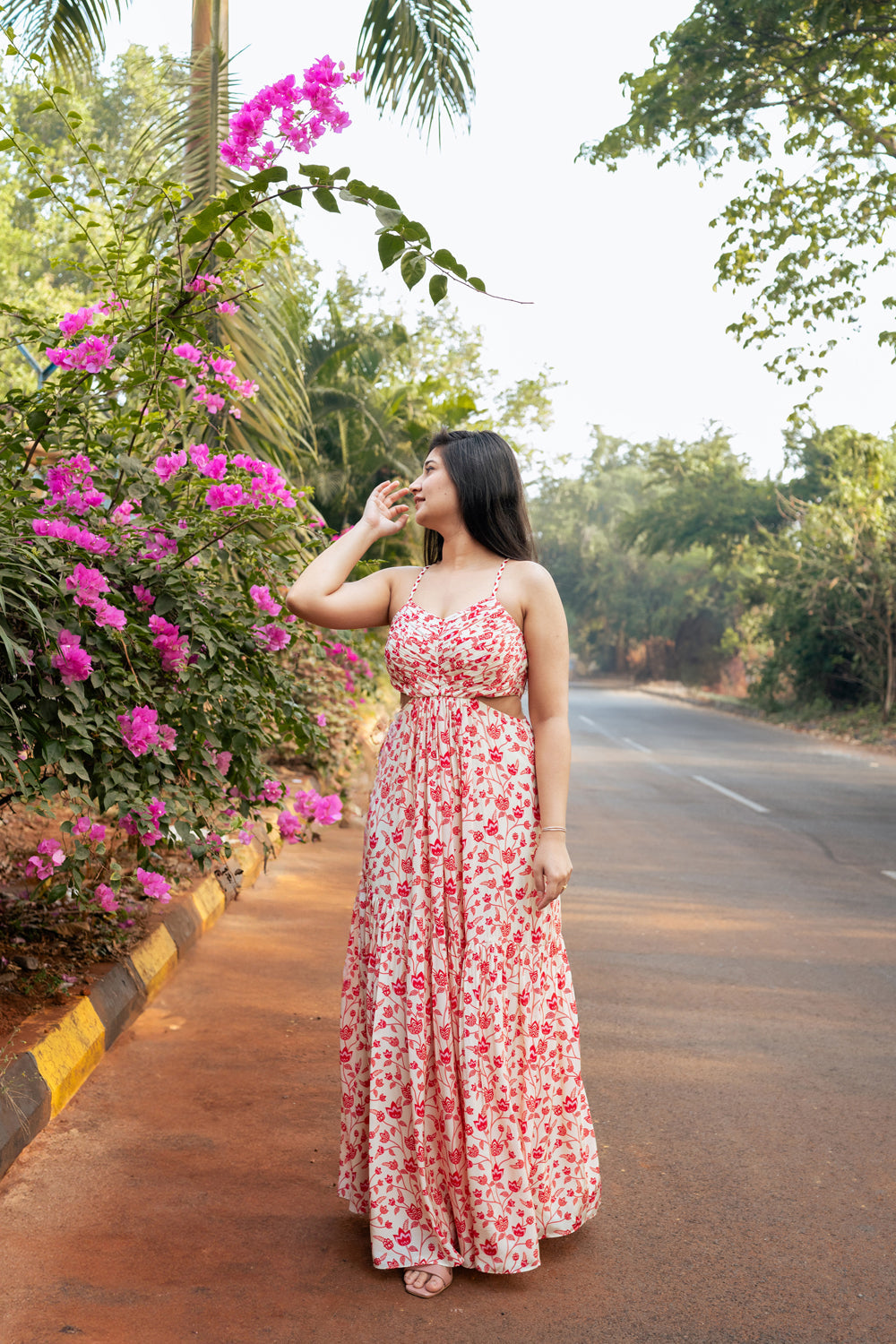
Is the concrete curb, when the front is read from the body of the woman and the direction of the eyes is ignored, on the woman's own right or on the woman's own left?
on the woman's own right

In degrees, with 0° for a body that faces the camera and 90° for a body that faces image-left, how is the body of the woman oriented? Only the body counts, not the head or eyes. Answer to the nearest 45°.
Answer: approximately 45°

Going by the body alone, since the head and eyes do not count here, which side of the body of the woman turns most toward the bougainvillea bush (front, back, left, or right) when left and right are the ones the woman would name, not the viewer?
right
